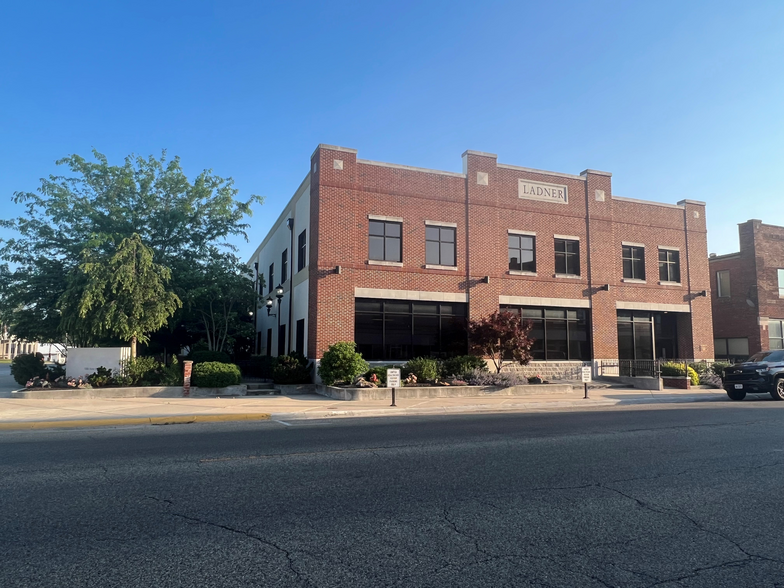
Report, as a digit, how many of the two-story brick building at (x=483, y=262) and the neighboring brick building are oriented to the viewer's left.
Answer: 0

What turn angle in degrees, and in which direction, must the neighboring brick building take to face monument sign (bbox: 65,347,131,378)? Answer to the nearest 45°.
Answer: approximately 90° to its right

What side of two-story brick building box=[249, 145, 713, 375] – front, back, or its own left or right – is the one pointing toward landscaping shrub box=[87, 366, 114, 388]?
right

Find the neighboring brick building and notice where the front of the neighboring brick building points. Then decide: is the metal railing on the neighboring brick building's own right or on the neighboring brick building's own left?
on the neighboring brick building's own right

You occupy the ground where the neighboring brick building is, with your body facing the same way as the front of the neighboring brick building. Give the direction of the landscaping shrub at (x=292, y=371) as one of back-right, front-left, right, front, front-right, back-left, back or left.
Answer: right

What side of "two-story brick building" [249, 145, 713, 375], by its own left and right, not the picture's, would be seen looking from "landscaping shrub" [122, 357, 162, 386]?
right

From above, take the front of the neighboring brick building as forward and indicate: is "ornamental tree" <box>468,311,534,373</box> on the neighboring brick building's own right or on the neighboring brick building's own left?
on the neighboring brick building's own right

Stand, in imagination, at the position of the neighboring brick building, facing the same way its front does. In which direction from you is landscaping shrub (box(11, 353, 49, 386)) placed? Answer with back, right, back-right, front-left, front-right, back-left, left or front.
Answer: right

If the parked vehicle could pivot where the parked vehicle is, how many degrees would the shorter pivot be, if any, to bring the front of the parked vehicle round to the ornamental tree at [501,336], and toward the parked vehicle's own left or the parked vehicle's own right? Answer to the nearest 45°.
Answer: approximately 45° to the parked vehicle's own right

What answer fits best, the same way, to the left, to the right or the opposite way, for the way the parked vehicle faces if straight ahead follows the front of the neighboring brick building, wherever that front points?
to the right

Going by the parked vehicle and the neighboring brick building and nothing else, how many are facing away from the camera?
0

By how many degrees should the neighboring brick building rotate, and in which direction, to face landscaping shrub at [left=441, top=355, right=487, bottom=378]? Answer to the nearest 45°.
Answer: approximately 90° to its right

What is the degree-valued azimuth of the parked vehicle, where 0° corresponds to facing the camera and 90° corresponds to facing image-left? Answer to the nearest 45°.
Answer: approximately 45°

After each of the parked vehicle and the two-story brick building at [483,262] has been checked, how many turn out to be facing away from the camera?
0
